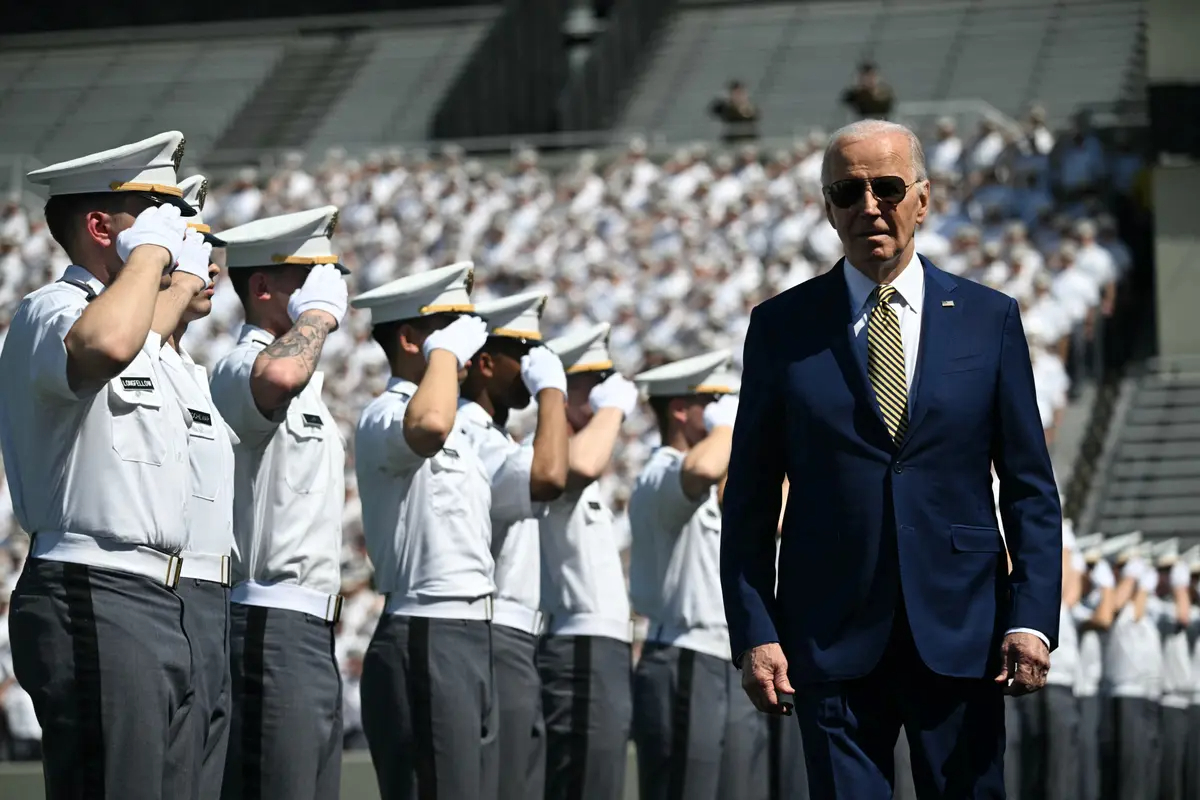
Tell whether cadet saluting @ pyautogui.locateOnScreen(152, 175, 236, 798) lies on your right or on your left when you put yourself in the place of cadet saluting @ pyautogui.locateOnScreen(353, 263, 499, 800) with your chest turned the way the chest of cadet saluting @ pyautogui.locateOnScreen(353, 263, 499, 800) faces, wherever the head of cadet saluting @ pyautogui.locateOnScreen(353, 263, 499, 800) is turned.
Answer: on your right

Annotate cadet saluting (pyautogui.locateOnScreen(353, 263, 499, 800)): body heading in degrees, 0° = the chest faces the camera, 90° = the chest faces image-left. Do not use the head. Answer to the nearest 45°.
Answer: approximately 270°

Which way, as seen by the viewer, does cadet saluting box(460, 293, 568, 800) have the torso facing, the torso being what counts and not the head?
to the viewer's right

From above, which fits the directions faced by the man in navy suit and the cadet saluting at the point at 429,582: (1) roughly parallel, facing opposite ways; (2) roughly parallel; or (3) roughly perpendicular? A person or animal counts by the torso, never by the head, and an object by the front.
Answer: roughly perpendicular

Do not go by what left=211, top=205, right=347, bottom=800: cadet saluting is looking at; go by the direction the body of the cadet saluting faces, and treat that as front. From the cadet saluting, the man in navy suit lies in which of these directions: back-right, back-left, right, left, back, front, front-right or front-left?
front-right

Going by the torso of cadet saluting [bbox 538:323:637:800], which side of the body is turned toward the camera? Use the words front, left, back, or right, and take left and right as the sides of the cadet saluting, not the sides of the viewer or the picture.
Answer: right

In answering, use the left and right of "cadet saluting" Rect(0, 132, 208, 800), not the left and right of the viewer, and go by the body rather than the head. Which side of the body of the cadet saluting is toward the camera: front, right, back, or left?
right

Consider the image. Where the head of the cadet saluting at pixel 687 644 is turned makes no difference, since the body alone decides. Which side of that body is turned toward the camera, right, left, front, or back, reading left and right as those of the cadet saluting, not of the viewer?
right

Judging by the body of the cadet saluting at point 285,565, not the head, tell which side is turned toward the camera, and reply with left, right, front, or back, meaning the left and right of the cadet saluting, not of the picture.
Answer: right
